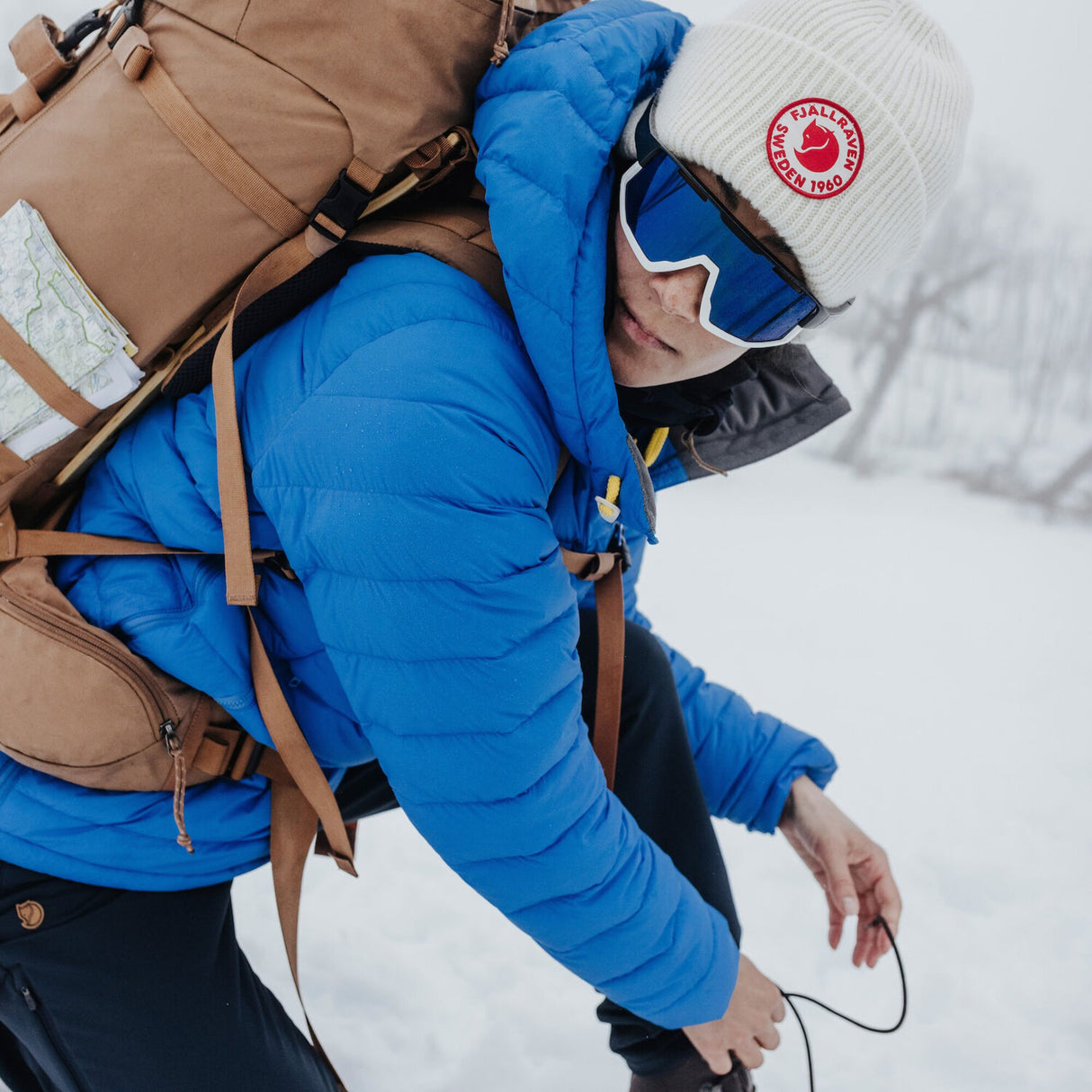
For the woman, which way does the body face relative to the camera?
to the viewer's right
